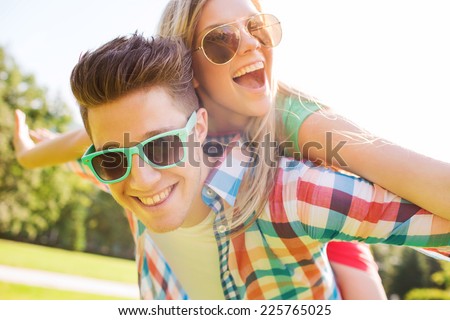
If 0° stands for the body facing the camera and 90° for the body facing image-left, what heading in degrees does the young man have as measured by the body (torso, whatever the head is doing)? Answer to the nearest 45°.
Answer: approximately 45°
